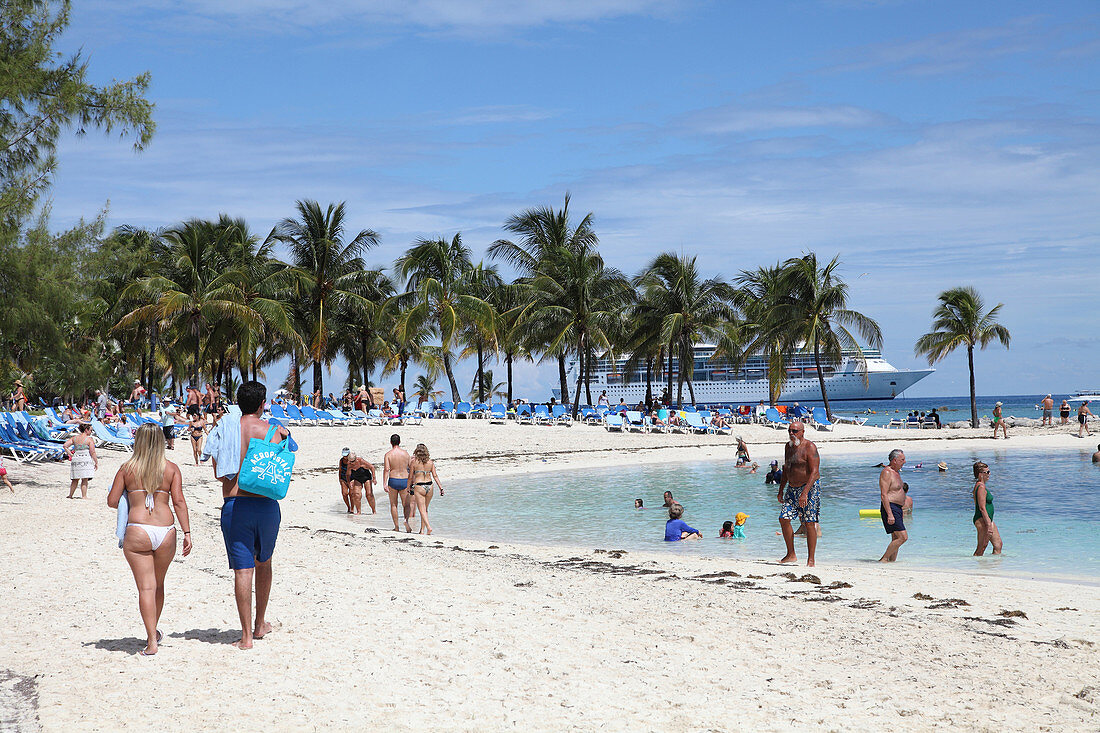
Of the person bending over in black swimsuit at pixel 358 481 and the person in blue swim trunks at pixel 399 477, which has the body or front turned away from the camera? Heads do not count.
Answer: the person in blue swim trunks at pixel 399 477

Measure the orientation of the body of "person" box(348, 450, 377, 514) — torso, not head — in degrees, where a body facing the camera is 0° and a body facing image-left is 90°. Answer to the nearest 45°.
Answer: approximately 45°

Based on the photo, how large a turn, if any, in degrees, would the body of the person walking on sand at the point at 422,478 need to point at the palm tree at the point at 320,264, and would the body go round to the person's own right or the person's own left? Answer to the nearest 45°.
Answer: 0° — they already face it

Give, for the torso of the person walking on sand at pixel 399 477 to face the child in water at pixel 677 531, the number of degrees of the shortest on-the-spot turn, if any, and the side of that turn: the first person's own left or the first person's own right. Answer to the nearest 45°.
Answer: approximately 90° to the first person's own right

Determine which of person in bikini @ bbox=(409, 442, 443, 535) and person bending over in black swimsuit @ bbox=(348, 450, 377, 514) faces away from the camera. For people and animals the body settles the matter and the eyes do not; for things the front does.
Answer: person in bikini @ bbox=(409, 442, 443, 535)

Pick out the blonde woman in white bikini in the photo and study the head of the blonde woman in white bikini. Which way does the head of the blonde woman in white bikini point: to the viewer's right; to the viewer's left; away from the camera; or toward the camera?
away from the camera

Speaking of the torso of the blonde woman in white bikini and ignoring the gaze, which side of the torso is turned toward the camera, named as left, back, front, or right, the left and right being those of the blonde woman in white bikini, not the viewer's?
back

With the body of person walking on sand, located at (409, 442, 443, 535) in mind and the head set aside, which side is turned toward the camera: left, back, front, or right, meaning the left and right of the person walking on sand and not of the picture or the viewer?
back

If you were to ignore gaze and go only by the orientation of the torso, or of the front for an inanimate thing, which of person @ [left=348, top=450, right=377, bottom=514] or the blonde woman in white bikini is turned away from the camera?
the blonde woman in white bikini
